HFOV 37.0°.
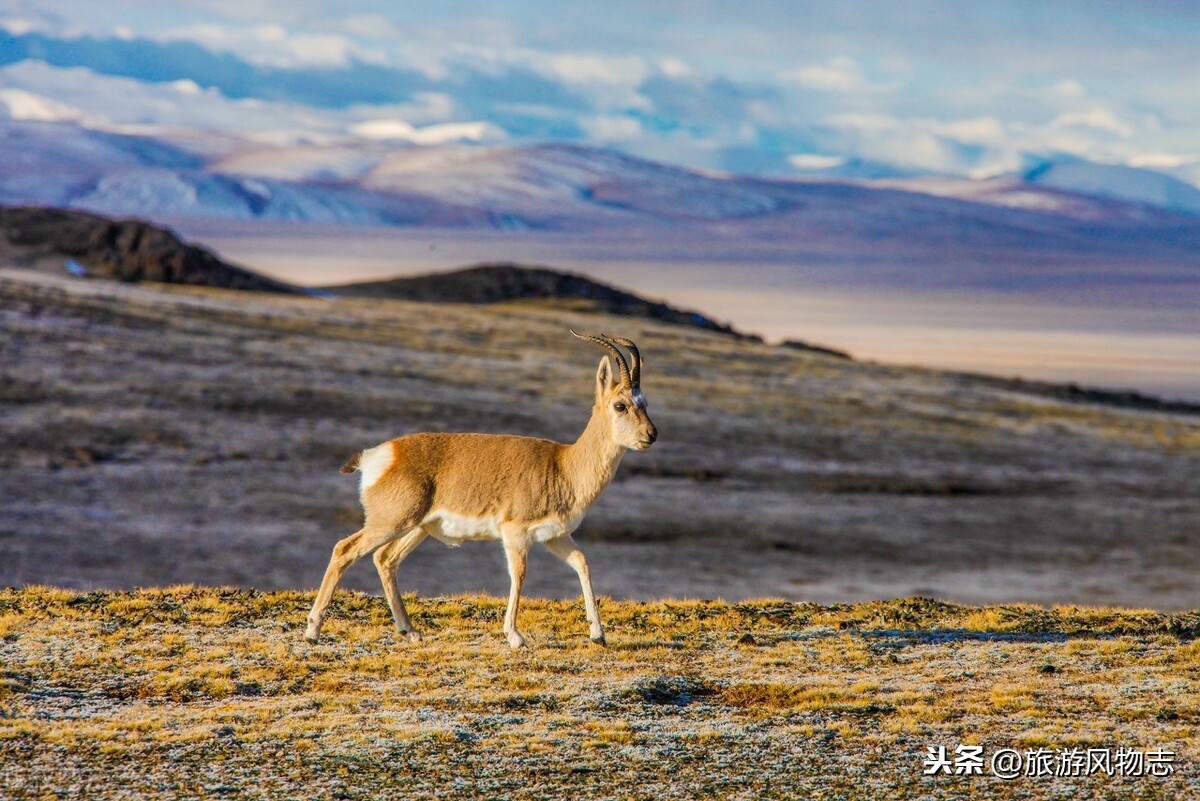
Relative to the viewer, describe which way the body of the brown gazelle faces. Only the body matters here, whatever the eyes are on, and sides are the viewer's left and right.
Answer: facing to the right of the viewer
